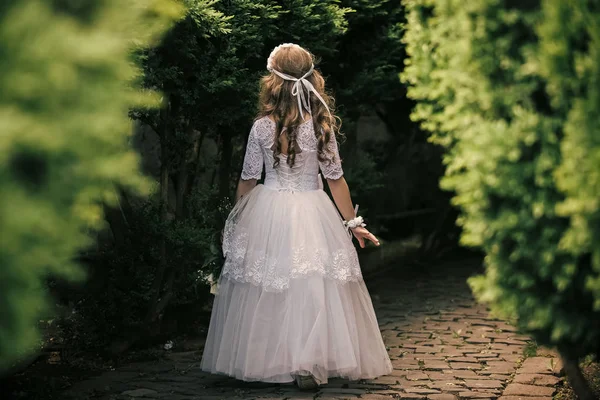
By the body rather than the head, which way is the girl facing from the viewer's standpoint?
away from the camera

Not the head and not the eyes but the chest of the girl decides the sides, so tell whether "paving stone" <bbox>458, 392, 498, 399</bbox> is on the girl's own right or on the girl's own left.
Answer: on the girl's own right

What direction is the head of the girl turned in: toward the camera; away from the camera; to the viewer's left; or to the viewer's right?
away from the camera

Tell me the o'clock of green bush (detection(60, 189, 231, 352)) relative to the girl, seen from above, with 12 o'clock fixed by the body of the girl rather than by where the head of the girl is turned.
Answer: The green bush is roughly at 10 o'clock from the girl.

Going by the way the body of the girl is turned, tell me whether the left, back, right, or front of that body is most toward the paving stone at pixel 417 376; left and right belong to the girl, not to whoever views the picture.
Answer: right

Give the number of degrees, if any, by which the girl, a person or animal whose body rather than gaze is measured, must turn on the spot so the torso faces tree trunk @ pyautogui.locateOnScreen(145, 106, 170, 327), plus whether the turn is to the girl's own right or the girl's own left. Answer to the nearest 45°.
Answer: approximately 45° to the girl's own left

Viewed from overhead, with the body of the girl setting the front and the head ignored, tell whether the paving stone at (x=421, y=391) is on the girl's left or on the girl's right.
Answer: on the girl's right
